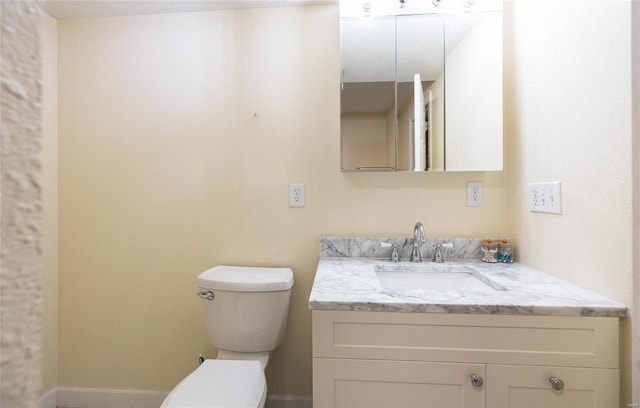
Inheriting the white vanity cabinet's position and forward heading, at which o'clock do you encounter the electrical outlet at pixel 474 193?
The electrical outlet is roughly at 6 o'clock from the white vanity cabinet.

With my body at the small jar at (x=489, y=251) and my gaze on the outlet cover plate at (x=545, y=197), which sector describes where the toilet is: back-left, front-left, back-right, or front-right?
back-right

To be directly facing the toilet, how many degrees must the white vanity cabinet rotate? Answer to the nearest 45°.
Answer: approximately 90° to its right

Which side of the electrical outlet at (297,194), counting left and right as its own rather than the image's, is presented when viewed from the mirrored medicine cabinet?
left

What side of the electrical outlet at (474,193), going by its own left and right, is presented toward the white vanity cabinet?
front

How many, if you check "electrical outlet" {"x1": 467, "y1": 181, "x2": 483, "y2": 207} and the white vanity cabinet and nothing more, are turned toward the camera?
2

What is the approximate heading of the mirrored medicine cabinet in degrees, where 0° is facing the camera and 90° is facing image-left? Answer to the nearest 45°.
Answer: approximately 0°

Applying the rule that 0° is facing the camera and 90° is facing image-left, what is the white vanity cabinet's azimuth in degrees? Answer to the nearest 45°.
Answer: approximately 0°
